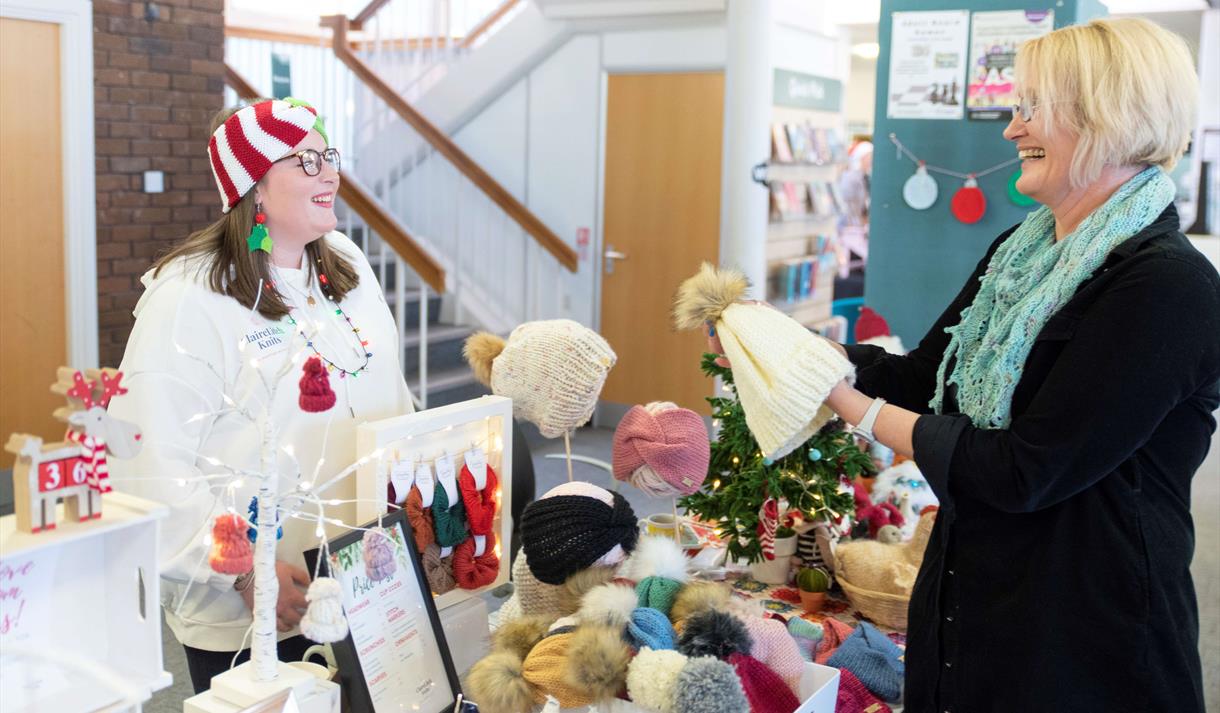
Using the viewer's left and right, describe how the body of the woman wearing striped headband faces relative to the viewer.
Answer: facing the viewer and to the right of the viewer

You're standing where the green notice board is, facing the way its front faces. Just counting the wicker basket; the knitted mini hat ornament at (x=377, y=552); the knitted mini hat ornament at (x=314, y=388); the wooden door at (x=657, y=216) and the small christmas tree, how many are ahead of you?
4

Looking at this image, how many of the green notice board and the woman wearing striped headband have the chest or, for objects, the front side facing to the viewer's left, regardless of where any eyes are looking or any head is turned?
0

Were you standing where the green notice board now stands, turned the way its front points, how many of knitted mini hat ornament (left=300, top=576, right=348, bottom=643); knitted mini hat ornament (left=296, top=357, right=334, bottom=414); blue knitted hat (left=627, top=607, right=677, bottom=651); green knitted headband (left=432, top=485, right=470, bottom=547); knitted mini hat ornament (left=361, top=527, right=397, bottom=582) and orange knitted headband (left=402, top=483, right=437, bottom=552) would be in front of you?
6

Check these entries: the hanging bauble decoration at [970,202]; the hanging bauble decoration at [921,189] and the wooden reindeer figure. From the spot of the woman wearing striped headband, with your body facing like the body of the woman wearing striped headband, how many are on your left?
2

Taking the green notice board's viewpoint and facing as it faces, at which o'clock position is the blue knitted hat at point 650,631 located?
The blue knitted hat is roughly at 12 o'clock from the green notice board.

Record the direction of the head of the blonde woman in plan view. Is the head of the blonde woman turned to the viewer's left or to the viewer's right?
to the viewer's left

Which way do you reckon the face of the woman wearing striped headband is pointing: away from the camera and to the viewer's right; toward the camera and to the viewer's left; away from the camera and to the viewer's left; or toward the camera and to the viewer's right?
toward the camera and to the viewer's right

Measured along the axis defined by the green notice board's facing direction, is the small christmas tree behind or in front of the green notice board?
in front

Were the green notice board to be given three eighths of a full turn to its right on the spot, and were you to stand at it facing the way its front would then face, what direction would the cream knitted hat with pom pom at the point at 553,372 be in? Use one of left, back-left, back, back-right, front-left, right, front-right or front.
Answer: back-left

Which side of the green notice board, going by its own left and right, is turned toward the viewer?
front

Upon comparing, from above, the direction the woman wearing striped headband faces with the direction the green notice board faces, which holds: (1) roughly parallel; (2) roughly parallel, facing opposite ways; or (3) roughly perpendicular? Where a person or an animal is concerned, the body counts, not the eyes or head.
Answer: roughly perpendicular

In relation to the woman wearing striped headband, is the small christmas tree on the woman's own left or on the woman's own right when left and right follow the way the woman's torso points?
on the woman's own left
